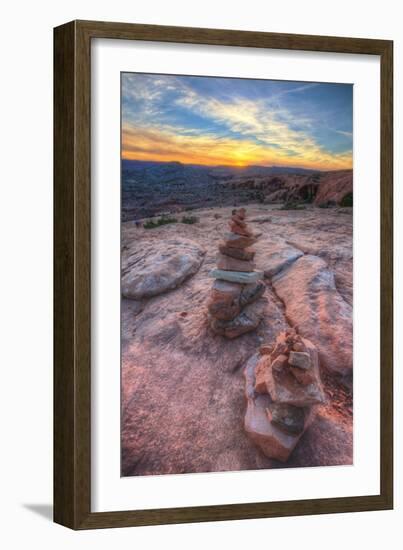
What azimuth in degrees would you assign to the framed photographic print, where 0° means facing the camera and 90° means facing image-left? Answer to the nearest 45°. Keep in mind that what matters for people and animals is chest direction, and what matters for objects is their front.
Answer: approximately 315°
